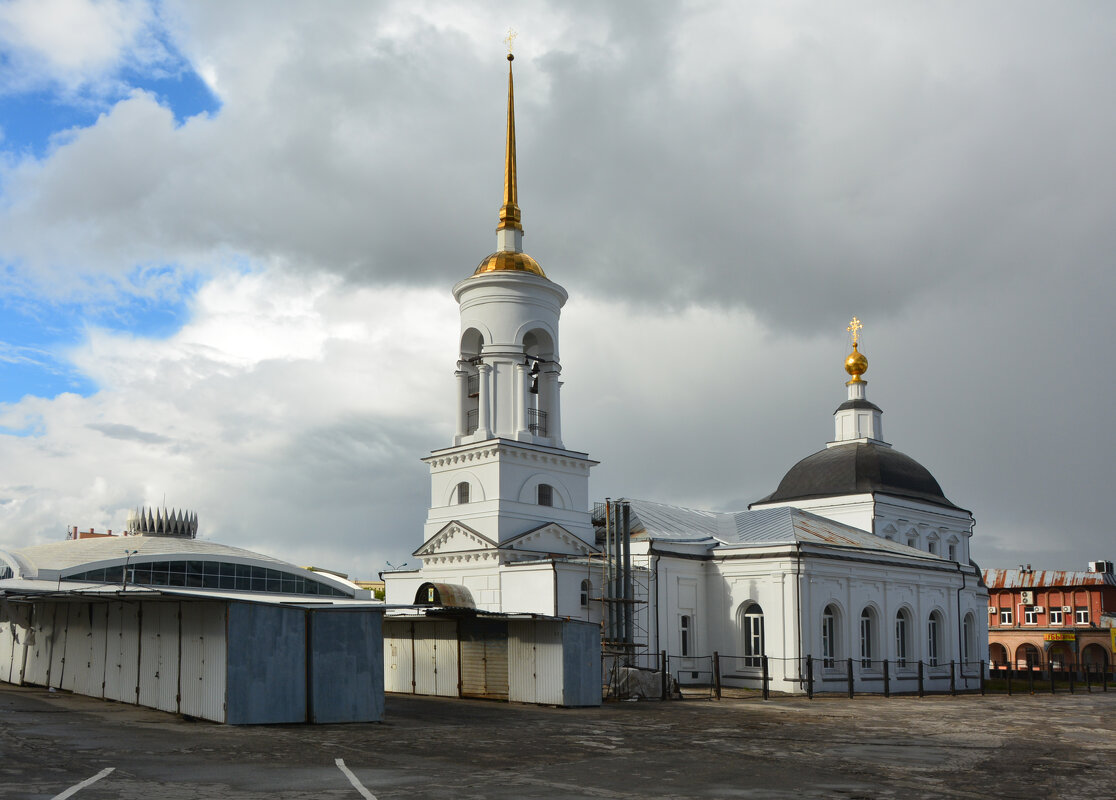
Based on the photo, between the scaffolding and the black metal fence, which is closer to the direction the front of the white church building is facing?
the scaffolding

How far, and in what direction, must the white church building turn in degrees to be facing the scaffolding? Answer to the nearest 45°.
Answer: approximately 45° to its left

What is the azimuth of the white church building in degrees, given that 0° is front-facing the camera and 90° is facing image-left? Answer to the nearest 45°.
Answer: approximately 45°
